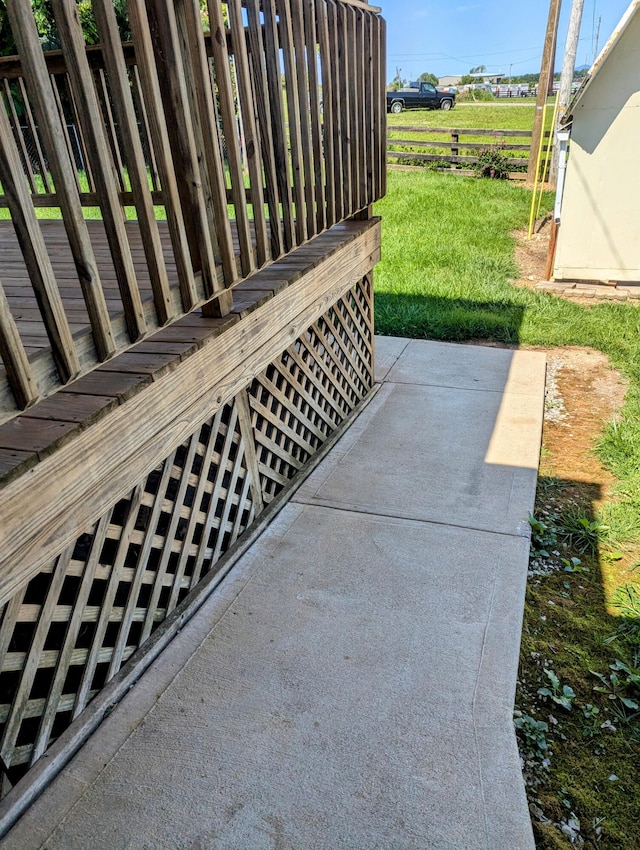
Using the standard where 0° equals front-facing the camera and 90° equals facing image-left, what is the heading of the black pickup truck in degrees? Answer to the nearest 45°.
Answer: approximately 270°

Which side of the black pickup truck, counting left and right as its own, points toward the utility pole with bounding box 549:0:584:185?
right

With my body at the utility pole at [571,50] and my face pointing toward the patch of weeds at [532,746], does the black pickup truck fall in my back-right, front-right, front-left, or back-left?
back-right

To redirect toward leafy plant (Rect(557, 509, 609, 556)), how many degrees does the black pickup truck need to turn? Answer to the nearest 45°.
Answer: approximately 90° to its right

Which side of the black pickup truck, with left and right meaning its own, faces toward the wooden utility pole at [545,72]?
right

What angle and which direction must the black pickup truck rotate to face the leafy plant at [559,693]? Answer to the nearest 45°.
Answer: approximately 90° to its right
